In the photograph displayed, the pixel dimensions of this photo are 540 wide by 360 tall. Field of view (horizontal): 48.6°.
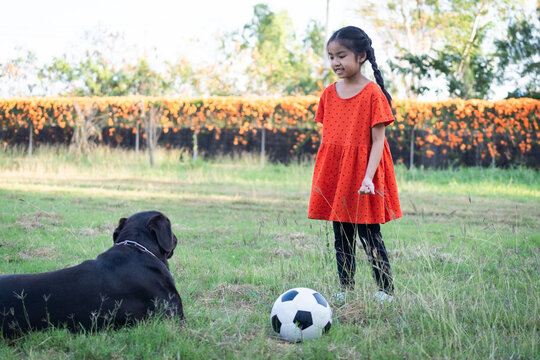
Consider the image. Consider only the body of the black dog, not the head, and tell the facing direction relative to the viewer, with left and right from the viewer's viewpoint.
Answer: facing away from the viewer and to the right of the viewer

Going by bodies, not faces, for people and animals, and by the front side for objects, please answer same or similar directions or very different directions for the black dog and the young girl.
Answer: very different directions

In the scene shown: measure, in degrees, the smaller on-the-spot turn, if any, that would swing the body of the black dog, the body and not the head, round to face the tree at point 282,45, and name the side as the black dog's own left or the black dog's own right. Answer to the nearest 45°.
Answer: approximately 45° to the black dog's own left

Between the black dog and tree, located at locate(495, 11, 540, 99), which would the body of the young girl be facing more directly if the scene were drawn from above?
the black dog

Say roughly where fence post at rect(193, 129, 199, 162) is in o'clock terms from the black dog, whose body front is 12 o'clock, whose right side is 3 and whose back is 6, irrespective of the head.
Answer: The fence post is roughly at 11 o'clock from the black dog.

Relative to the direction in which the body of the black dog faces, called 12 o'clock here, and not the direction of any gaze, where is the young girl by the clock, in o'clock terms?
The young girl is roughly at 1 o'clock from the black dog.

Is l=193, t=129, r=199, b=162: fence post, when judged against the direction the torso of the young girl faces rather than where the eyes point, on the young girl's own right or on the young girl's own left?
on the young girl's own right

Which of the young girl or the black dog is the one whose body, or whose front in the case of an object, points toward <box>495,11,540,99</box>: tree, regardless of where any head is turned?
the black dog

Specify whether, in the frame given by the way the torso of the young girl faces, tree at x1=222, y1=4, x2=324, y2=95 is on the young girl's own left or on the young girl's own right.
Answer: on the young girl's own right
